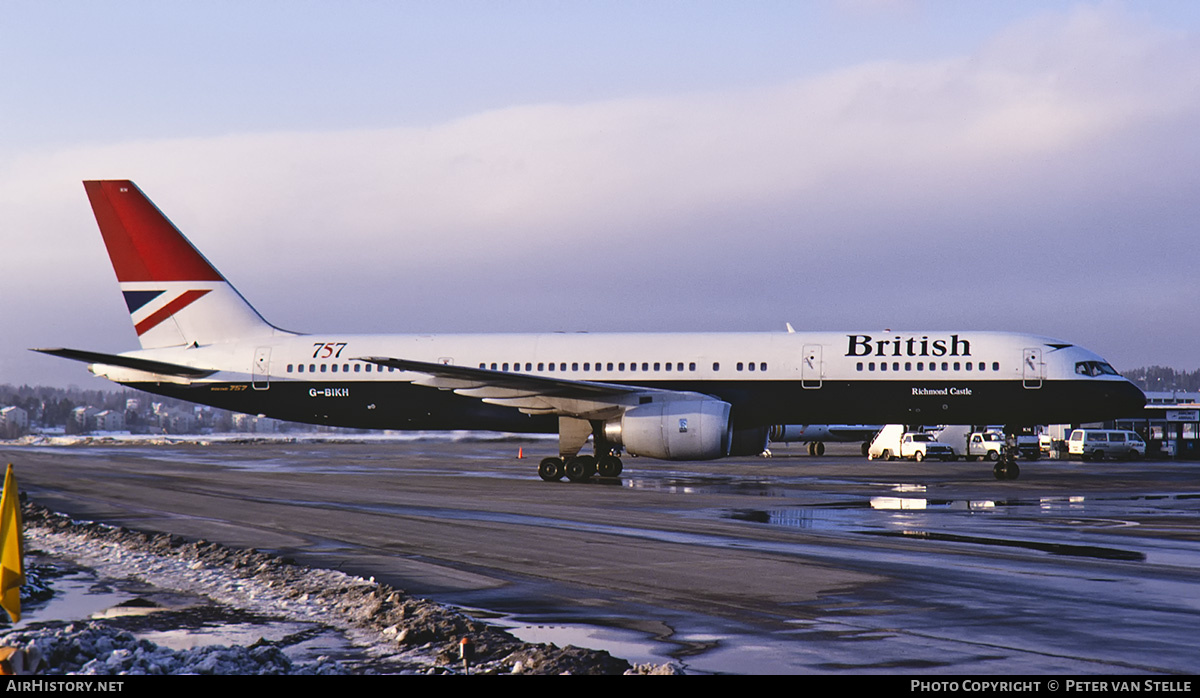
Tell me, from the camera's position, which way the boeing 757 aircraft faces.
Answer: facing to the right of the viewer
